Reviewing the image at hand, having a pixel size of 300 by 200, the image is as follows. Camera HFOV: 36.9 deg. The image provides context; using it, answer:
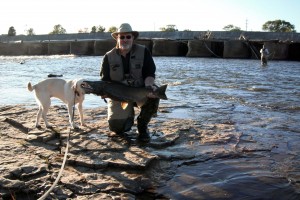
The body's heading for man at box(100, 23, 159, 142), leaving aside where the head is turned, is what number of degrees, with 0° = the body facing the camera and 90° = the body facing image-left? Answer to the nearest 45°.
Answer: approximately 0°

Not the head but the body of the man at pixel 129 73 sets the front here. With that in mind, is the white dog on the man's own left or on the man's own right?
on the man's own right
